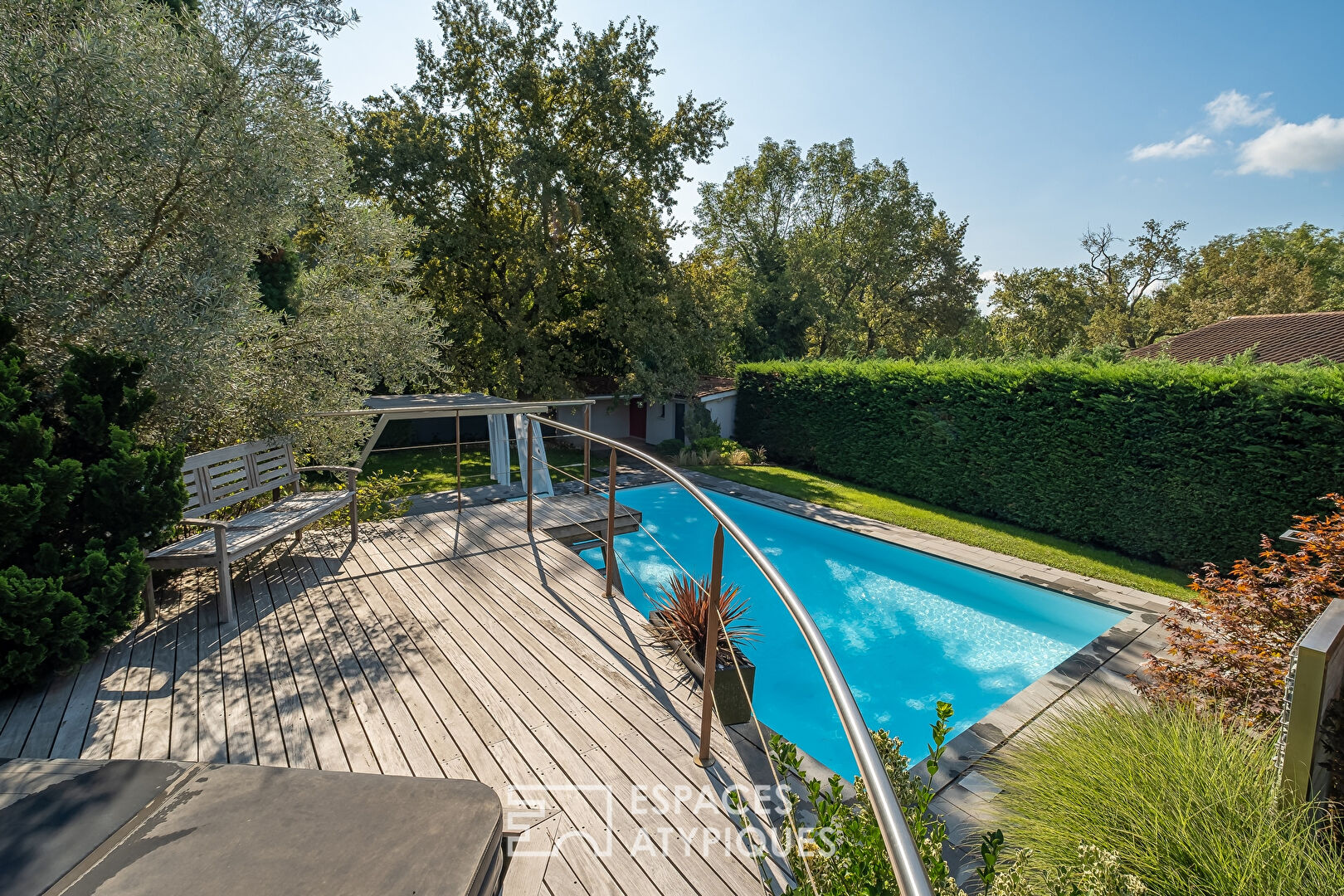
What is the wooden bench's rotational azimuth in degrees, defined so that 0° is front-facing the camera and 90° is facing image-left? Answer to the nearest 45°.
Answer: approximately 315°

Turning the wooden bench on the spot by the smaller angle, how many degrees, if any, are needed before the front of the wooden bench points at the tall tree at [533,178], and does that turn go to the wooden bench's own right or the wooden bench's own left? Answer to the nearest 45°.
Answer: approximately 90° to the wooden bench's own left

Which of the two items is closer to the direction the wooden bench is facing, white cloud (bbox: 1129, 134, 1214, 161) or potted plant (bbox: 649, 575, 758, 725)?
the potted plant

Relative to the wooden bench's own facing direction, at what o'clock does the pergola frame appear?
The pergola frame is roughly at 9 o'clock from the wooden bench.

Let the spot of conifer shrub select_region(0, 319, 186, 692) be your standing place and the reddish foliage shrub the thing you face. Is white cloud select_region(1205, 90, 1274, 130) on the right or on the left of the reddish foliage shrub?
left

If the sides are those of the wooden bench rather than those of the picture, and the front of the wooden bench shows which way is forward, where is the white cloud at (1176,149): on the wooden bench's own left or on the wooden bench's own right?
on the wooden bench's own left

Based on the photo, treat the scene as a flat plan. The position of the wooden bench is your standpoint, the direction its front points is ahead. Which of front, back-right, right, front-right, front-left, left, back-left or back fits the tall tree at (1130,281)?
front-left

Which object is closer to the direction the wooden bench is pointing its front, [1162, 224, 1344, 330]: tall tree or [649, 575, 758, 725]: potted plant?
the potted plant

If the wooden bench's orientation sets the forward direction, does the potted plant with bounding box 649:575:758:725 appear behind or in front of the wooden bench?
in front

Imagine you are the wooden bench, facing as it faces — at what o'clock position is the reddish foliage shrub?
The reddish foliage shrub is roughly at 12 o'clock from the wooden bench.

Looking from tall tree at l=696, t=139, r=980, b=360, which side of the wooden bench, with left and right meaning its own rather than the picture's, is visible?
left
